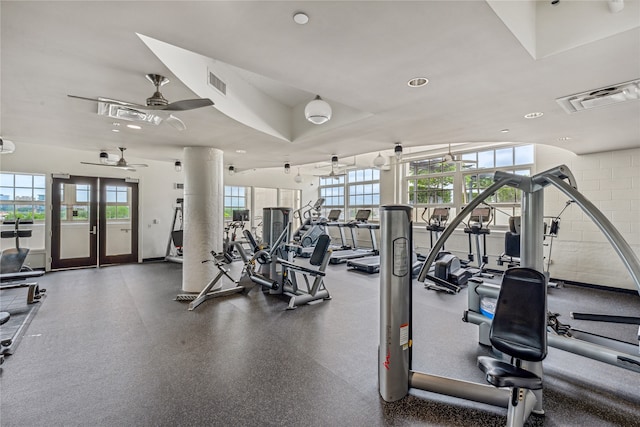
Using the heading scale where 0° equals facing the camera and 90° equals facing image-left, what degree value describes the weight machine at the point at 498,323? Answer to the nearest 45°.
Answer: approximately 45°

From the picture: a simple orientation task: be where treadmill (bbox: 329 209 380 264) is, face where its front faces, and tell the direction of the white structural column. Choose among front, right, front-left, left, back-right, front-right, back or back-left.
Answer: back

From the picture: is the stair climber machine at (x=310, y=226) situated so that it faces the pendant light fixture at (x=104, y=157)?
no

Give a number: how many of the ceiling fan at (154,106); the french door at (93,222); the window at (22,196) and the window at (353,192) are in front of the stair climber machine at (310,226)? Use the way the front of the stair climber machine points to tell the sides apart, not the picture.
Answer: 1

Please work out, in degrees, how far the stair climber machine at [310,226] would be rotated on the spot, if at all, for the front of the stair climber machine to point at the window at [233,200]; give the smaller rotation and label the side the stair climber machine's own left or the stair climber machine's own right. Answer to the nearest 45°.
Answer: approximately 90° to the stair climber machine's own left

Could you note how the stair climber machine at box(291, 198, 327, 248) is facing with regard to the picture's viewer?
facing away from the viewer and to the right of the viewer

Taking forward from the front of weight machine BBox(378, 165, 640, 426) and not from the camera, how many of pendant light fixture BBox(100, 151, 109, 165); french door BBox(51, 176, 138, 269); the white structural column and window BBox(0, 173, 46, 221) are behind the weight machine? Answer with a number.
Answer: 0

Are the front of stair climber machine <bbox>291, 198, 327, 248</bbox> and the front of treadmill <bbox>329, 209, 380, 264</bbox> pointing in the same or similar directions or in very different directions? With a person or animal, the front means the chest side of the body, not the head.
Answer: same or similar directions

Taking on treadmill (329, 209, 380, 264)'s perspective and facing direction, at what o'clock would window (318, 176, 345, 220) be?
The window is roughly at 10 o'clock from the treadmill.

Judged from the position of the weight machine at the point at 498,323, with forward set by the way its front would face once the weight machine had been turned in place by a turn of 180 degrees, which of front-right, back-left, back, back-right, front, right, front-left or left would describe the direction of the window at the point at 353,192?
left

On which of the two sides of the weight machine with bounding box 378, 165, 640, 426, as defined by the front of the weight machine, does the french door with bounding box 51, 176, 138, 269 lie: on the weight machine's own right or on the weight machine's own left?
on the weight machine's own right

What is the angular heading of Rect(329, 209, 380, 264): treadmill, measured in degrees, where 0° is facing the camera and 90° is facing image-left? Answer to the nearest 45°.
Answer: approximately 225°

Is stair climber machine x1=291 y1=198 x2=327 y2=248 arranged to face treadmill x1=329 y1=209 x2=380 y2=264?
no

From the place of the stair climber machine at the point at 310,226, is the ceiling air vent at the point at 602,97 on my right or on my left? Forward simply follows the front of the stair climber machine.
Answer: on my right

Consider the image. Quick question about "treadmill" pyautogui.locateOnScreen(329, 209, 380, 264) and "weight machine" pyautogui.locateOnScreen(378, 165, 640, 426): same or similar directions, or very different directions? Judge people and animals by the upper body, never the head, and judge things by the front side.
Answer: very different directions

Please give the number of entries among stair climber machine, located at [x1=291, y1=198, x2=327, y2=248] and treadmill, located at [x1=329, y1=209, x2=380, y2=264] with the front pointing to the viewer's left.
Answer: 0
